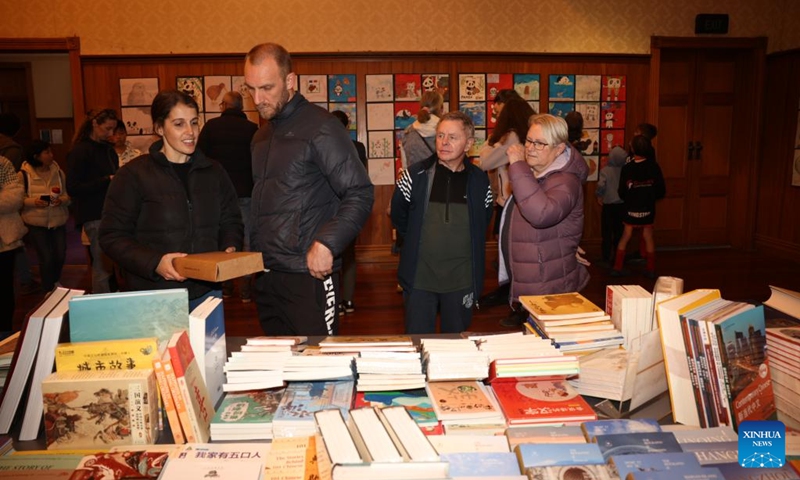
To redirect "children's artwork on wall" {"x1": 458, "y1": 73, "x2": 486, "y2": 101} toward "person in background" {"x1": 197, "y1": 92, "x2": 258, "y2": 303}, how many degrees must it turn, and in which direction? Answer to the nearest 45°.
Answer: approximately 45° to its right

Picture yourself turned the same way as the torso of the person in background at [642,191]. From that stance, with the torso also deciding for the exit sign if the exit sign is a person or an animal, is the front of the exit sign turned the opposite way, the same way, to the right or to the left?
the opposite way

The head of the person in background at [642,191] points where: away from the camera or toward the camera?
away from the camera

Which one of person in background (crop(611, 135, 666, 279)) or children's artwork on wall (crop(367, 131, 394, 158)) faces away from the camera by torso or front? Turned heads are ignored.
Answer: the person in background

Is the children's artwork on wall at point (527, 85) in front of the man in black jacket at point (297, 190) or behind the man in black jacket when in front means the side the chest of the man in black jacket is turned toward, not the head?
behind

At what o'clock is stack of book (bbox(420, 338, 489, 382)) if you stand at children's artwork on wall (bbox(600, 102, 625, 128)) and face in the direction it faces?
The stack of book is roughly at 12 o'clock from the children's artwork on wall.

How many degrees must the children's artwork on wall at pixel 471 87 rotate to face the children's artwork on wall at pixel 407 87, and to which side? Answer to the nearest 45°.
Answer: approximately 90° to its right

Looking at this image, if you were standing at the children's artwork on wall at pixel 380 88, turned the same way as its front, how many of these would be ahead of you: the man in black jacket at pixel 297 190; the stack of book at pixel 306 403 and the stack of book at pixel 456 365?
3

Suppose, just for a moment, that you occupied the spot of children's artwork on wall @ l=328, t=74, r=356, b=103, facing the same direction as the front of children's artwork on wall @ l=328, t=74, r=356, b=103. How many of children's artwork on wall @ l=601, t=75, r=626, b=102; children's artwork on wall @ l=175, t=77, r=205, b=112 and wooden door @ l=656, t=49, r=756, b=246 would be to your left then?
2

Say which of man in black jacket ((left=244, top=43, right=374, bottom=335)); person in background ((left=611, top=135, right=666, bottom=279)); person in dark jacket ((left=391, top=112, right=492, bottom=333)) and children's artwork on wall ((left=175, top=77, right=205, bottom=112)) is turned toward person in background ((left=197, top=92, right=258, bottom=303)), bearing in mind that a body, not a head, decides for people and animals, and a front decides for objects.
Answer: the children's artwork on wall

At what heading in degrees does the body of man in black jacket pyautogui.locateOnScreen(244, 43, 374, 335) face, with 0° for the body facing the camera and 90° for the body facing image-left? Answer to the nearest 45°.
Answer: approximately 45°
